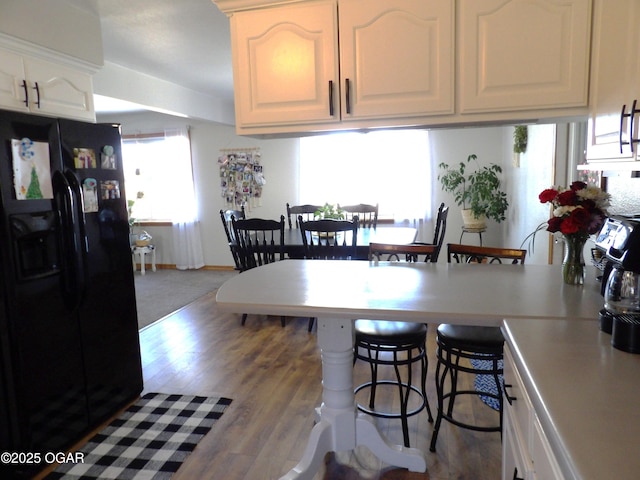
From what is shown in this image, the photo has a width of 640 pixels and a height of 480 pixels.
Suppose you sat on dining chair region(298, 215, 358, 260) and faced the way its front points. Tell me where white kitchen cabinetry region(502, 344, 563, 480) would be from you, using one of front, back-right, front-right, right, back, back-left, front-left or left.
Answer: back

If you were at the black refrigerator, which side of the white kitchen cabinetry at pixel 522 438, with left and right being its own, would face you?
front

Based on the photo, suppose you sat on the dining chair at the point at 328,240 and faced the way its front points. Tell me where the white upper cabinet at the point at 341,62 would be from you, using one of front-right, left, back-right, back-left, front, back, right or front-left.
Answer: back

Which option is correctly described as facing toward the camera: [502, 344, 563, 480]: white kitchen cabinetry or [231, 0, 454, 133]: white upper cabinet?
the white upper cabinet

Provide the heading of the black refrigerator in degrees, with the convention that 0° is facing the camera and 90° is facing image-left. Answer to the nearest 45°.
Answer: approximately 315°

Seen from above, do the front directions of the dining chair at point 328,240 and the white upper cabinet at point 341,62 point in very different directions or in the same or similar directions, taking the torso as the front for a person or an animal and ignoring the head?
very different directions

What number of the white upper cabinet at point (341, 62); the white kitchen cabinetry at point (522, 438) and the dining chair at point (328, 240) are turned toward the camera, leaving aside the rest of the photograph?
1

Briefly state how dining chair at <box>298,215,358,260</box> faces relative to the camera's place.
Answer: facing away from the viewer

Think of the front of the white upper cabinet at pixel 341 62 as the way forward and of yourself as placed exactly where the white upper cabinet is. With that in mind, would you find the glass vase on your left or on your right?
on your left

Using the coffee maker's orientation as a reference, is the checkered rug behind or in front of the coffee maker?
in front

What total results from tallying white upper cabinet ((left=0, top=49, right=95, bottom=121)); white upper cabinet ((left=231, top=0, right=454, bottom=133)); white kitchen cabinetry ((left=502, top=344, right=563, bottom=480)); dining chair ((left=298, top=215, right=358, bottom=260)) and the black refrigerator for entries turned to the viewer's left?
1

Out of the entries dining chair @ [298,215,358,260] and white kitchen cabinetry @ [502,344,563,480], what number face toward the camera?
0

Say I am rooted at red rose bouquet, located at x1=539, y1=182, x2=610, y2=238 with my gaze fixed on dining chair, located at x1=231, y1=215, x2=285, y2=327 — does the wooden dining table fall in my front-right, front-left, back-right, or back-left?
front-right

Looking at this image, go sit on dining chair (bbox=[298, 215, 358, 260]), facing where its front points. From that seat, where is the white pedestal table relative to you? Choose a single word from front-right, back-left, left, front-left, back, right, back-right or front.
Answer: back

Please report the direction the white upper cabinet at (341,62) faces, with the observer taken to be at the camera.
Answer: facing the viewer
